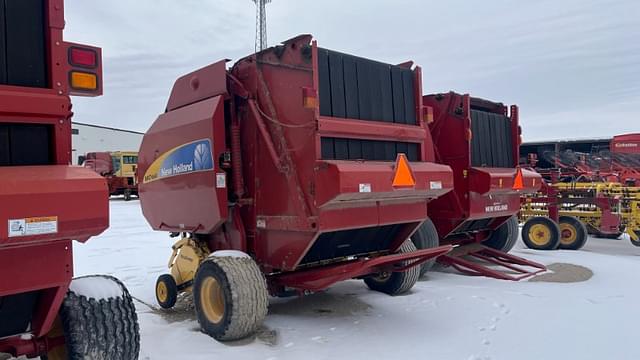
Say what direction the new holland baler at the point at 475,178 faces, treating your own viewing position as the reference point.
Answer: facing away from the viewer and to the left of the viewer

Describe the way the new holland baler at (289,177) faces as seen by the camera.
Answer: facing away from the viewer and to the left of the viewer

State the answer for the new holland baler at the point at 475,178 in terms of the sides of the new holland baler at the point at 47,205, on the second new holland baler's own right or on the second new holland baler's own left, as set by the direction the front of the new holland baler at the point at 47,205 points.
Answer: on the second new holland baler's own right

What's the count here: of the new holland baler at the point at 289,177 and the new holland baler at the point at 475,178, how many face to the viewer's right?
0

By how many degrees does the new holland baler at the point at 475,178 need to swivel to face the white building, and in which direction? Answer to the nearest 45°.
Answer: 0° — it already faces it

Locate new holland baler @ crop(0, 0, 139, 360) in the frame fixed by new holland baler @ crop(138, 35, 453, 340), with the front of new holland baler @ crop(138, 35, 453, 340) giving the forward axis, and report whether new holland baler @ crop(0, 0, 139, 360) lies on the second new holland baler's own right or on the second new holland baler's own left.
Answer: on the second new holland baler's own left

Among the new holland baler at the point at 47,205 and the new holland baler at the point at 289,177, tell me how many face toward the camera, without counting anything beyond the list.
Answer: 0

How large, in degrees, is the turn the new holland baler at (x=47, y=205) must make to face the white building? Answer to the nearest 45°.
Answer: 0° — it already faces it

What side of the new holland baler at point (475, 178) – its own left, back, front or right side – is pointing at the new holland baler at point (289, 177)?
left

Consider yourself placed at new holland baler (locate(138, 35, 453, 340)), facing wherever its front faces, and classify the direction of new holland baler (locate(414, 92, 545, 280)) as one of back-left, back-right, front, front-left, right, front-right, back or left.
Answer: right

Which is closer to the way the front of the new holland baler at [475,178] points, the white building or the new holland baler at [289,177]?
the white building

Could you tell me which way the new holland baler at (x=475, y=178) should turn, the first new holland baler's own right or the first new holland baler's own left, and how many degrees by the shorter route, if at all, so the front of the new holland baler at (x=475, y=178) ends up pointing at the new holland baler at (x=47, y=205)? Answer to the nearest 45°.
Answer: approximately 135° to the first new holland baler's own left

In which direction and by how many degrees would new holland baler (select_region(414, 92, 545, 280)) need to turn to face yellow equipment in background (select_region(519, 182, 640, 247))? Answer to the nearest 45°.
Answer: approximately 90° to its right

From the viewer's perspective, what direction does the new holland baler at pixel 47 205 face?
away from the camera
